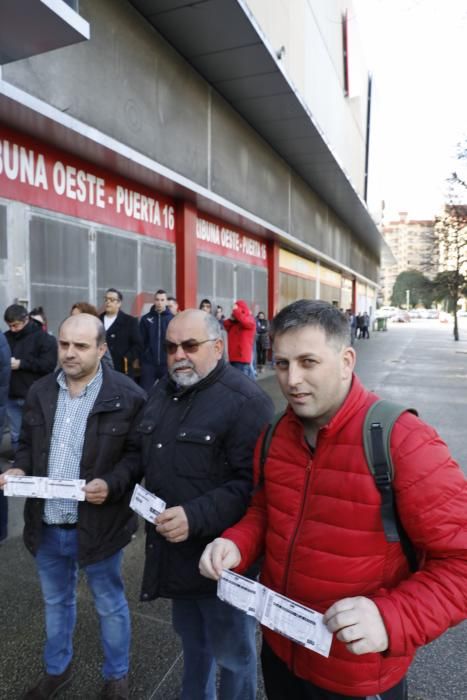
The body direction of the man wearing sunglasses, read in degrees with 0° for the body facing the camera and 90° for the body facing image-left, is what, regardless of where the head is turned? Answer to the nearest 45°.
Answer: approximately 45°

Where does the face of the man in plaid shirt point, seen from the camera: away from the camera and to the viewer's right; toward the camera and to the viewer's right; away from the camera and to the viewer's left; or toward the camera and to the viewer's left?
toward the camera and to the viewer's left

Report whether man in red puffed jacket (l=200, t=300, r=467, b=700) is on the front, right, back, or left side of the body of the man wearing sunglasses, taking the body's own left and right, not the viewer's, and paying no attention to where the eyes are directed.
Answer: left

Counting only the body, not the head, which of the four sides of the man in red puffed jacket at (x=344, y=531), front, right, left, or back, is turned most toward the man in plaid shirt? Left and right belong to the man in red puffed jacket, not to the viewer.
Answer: right

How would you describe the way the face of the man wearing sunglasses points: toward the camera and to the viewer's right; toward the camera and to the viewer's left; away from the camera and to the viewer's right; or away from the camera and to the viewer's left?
toward the camera and to the viewer's left

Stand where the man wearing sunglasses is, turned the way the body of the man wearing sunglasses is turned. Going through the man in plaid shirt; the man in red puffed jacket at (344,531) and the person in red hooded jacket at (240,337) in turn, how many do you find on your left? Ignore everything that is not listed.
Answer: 1

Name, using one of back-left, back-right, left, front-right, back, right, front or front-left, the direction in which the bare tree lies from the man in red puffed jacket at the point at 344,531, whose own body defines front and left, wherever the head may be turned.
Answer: back-right

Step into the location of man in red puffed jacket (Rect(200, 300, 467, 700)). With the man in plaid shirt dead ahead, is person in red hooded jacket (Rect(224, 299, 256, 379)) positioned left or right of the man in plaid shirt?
right

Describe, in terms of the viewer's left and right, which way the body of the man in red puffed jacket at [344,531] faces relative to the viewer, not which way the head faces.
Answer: facing the viewer and to the left of the viewer

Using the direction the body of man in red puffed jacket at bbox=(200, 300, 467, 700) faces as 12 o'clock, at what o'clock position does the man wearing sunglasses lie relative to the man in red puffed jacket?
The man wearing sunglasses is roughly at 3 o'clock from the man in red puffed jacket.

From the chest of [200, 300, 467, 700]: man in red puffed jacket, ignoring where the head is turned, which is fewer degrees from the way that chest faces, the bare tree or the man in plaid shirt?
the man in plaid shirt
